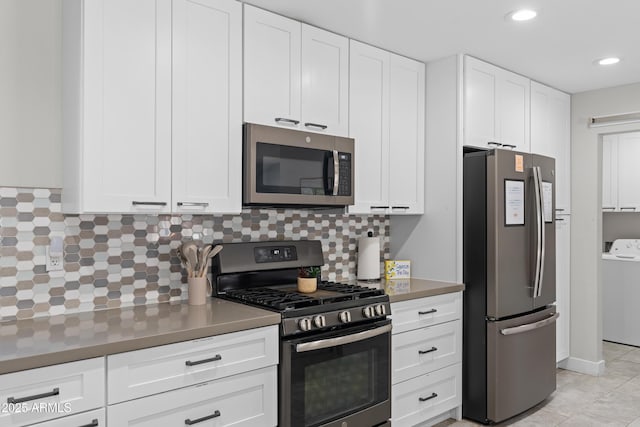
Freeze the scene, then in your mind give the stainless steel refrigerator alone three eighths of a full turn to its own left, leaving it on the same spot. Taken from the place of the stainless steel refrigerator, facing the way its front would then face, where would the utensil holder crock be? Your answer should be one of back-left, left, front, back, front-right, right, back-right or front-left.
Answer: back-left

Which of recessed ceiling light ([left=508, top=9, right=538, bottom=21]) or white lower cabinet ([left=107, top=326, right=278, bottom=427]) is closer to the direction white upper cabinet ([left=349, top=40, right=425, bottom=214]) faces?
the recessed ceiling light

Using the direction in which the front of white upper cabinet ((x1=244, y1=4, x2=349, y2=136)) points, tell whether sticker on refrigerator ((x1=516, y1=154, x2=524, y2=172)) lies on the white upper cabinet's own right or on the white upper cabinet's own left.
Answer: on the white upper cabinet's own left

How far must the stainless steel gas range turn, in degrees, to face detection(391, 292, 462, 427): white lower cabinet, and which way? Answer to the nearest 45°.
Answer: approximately 90° to its left

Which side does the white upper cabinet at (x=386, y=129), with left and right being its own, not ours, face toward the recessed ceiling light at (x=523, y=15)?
front

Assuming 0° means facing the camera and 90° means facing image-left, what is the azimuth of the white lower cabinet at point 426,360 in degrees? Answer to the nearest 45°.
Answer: approximately 315°

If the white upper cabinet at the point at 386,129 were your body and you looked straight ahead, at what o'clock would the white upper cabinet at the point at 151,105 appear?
the white upper cabinet at the point at 151,105 is roughly at 3 o'clock from the white upper cabinet at the point at 386,129.

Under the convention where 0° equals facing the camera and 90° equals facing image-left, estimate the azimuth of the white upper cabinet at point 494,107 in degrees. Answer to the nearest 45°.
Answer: approximately 315°

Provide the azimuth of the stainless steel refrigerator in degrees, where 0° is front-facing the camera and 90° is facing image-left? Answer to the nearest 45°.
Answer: approximately 315°

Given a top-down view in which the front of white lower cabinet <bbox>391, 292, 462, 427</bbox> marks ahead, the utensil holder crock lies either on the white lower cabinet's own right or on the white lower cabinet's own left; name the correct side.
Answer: on the white lower cabinet's own right

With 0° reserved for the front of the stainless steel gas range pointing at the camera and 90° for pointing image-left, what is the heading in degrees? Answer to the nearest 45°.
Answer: approximately 315°
